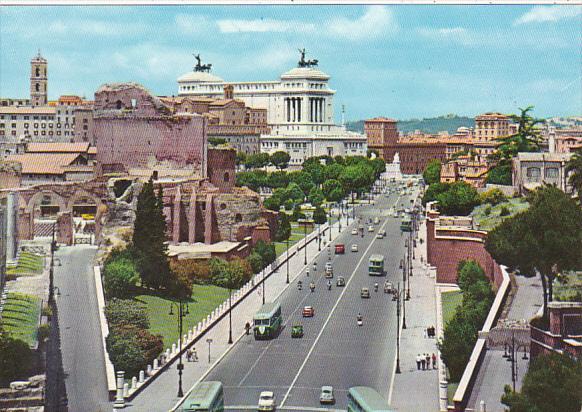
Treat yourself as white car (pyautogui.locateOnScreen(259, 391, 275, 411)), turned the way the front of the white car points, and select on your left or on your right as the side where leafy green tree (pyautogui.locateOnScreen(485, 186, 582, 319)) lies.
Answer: on your left

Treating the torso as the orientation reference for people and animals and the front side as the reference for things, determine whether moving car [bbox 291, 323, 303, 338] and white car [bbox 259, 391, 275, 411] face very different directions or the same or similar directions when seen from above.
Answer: same or similar directions

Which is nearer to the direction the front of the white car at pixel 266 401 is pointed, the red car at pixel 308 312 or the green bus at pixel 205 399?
the green bus

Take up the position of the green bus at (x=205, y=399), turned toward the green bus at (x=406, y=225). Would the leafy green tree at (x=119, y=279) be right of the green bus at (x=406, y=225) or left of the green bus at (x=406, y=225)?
left

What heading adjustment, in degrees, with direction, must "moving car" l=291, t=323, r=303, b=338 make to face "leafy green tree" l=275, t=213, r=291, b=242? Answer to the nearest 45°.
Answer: approximately 180°

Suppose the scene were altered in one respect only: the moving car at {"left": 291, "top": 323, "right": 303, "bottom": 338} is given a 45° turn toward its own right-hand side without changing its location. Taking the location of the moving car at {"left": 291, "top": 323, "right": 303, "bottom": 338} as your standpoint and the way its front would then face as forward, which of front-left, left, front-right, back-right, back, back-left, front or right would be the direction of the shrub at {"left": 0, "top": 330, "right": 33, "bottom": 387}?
front

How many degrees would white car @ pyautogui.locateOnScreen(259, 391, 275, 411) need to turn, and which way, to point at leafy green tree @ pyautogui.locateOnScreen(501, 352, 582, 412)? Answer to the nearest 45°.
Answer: approximately 45° to its left

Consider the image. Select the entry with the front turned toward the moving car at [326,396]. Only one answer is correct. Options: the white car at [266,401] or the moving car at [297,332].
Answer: the moving car at [297,332]

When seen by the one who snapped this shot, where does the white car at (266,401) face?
facing the viewer

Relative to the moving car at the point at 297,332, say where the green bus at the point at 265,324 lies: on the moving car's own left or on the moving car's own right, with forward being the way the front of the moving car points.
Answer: on the moving car's own right

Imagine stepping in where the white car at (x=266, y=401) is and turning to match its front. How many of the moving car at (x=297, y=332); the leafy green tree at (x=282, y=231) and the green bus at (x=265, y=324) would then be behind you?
3

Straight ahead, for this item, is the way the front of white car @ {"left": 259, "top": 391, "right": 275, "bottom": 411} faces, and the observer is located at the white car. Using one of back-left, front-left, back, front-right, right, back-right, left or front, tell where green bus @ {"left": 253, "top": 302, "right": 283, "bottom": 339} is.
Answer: back

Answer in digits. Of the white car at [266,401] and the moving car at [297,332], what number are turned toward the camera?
2

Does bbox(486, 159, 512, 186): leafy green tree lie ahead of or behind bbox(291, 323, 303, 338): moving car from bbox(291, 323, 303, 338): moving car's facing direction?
behind
